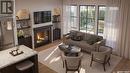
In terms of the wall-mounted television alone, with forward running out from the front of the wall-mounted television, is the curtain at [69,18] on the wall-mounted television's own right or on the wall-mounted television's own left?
on the wall-mounted television's own left

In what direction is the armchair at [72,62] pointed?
away from the camera

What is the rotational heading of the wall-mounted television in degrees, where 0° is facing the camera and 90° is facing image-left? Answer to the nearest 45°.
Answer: approximately 315°

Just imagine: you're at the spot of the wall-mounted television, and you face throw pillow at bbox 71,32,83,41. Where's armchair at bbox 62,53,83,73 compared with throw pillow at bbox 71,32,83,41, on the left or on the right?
right

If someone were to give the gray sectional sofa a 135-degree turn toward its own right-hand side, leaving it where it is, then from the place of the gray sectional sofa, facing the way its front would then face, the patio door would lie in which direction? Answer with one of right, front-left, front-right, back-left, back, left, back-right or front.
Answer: front

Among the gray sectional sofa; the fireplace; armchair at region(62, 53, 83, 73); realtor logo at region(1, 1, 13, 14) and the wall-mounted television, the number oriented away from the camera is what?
1

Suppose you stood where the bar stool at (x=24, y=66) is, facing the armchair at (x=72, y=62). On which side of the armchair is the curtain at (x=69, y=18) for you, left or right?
left

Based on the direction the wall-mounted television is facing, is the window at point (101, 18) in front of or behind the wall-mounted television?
in front

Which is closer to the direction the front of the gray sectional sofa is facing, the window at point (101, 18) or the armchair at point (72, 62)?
the armchair

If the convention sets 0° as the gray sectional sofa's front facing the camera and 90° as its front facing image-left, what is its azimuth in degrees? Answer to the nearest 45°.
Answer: approximately 45°

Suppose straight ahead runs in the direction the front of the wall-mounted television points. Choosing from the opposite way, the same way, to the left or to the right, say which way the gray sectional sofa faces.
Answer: to the right

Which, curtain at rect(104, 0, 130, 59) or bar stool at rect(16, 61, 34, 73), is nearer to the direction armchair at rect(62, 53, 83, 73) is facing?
the curtain

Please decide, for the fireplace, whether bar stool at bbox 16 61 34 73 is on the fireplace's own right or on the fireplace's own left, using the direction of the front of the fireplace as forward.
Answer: on the fireplace's own right
